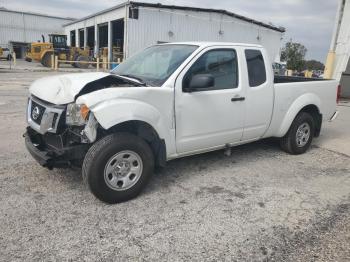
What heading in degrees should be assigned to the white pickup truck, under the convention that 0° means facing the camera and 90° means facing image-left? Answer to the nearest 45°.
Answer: approximately 45°

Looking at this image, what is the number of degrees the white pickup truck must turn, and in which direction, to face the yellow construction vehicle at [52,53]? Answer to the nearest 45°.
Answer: approximately 90° to its right

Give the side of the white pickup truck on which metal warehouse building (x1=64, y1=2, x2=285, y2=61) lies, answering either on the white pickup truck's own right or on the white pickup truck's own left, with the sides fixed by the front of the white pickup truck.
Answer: on the white pickup truck's own right

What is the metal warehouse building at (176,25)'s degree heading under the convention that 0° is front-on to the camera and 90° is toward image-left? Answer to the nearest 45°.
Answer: approximately 45°
